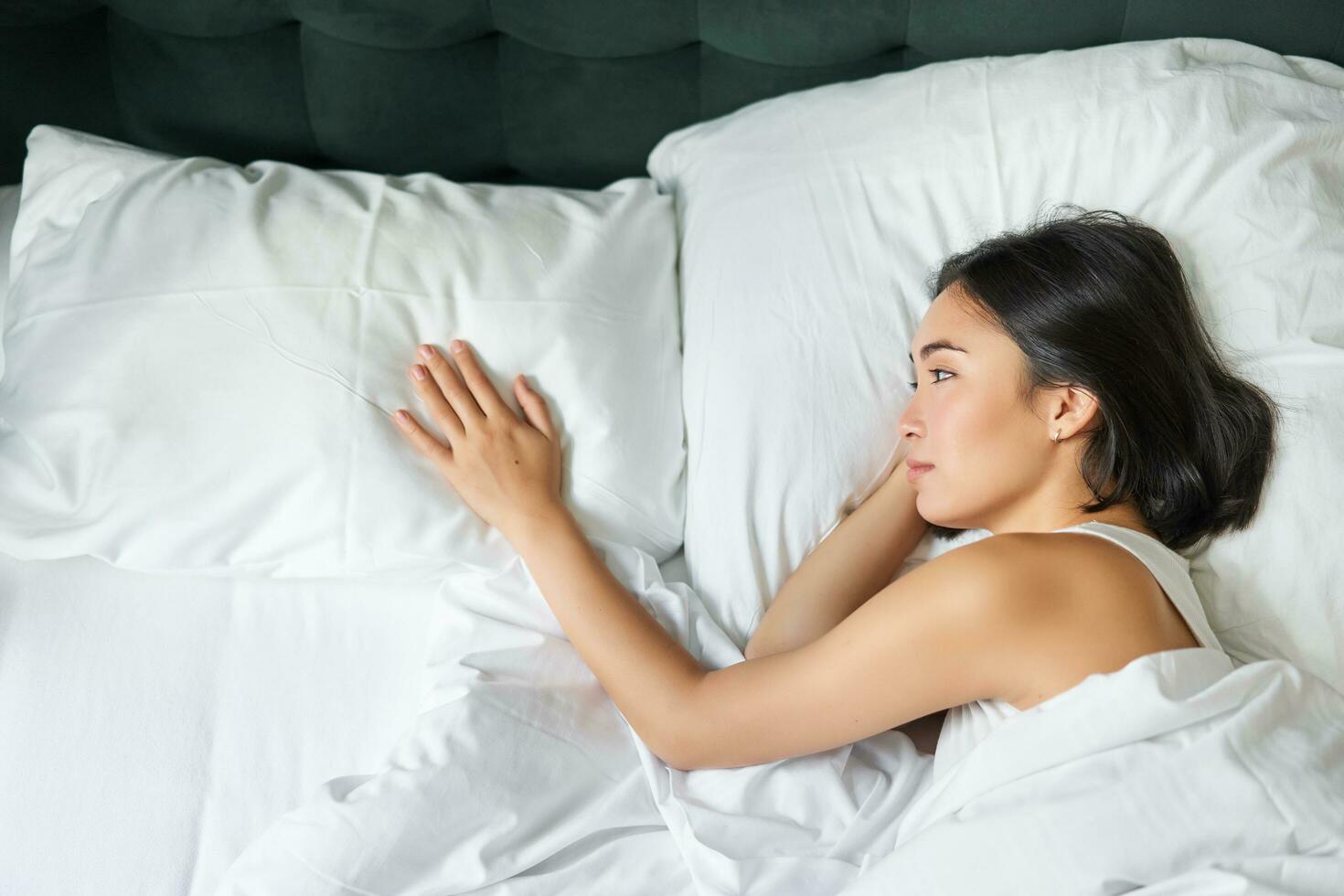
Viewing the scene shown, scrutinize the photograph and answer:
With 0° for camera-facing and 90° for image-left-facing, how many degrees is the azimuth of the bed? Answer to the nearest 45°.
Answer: approximately 0°
